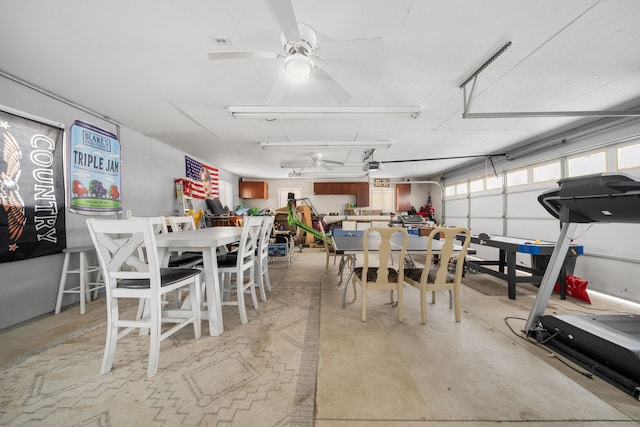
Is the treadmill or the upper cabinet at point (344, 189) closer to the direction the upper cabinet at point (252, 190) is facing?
the treadmill

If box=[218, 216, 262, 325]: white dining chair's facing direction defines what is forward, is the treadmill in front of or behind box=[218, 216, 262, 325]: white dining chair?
behind

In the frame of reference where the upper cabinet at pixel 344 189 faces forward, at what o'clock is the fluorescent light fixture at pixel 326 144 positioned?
The fluorescent light fixture is roughly at 12 o'clock from the upper cabinet.

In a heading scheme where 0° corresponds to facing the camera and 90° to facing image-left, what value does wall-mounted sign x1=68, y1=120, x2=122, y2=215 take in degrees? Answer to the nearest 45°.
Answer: approximately 315°

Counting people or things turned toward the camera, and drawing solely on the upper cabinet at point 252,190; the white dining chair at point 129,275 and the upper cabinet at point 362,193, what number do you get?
2

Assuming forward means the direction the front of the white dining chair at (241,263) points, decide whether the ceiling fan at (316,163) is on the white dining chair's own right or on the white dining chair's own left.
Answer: on the white dining chair's own right

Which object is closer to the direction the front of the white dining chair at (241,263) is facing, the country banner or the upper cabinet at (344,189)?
the country banner

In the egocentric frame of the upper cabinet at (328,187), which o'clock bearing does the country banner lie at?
The country banner is roughly at 1 o'clock from the upper cabinet.

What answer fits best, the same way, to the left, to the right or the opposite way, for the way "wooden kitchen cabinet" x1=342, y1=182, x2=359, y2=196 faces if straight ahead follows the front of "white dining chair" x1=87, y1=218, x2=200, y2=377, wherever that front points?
the opposite way

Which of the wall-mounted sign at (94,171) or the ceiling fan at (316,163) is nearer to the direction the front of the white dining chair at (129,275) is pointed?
the ceiling fan

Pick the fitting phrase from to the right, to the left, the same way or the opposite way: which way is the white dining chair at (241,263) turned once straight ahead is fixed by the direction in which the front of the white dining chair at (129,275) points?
to the left

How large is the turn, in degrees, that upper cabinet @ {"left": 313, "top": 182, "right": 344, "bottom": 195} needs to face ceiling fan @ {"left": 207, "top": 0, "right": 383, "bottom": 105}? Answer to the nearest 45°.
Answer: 0° — it already faces it

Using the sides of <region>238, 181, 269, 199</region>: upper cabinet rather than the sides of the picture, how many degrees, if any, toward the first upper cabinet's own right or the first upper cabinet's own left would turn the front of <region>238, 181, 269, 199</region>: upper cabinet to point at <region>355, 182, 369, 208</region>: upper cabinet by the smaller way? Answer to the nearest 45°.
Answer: approximately 90° to the first upper cabinet's own left
